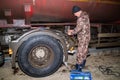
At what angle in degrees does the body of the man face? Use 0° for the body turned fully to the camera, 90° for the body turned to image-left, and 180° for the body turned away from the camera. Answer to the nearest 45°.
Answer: approximately 90°
